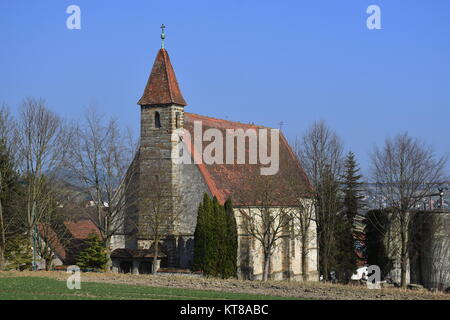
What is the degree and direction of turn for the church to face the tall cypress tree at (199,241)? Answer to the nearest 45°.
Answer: approximately 90° to its left

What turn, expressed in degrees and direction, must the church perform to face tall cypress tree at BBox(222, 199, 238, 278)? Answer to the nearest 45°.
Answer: approximately 90° to its left

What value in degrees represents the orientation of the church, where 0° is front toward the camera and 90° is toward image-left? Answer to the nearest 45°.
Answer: approximately 45°

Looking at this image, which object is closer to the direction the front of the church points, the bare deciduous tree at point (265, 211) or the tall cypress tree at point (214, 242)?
the tall cypress tree
